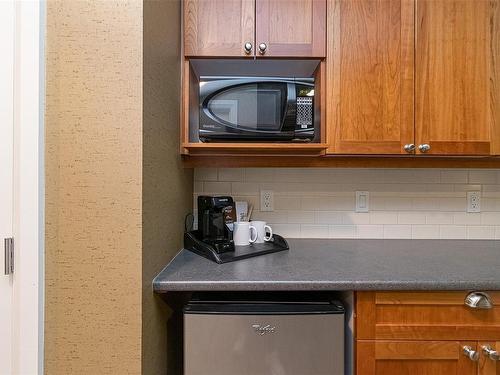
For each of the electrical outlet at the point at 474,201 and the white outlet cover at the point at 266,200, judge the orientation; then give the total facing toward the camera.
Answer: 2

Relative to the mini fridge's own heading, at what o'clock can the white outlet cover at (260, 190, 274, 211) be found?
The white outlet cover is roughly at 6 o'clock from the mini fridge.

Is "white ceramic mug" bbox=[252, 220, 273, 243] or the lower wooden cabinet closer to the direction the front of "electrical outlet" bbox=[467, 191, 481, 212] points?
the lower wooden cabinet

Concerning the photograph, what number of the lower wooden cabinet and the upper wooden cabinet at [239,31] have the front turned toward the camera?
2
